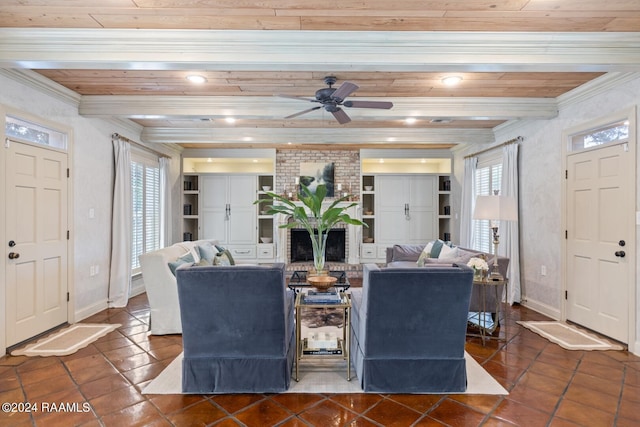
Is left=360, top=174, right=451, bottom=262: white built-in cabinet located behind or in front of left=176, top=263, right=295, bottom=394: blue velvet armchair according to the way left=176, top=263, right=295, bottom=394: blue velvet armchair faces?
in front

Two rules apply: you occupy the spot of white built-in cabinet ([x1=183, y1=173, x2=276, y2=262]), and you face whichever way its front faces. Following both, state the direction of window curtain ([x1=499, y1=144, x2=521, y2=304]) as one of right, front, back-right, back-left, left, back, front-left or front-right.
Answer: front-left

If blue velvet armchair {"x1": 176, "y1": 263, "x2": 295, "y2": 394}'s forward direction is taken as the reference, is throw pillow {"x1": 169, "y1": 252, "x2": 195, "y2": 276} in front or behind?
in front

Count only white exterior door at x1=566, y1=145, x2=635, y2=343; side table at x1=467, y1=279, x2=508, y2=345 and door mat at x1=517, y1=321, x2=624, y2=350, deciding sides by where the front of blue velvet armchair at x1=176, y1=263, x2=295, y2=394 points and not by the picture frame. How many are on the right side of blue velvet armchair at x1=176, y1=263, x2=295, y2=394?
3

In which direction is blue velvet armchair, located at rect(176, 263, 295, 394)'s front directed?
away from the camera

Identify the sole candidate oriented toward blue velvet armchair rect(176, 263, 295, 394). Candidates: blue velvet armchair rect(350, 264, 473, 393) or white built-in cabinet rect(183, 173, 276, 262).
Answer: the white built-in cabinet

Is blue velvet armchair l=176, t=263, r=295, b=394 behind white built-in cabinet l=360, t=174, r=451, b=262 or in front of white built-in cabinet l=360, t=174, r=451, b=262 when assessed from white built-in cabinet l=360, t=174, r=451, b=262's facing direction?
in front

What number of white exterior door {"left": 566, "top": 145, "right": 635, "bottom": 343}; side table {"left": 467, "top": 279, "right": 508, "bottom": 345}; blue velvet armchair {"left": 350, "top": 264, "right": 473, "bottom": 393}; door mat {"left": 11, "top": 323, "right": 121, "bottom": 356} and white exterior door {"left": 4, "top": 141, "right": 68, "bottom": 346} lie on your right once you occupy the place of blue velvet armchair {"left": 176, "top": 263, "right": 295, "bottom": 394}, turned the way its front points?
3

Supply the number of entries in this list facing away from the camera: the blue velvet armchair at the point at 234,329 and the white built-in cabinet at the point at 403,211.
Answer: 1

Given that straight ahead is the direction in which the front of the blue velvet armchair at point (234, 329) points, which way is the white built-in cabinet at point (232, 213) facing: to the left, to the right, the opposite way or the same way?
the opposite way

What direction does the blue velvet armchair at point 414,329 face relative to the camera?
away from the camera

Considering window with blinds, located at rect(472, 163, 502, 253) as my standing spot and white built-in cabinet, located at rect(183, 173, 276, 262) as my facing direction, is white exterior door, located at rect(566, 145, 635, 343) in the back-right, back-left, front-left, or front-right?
back-left

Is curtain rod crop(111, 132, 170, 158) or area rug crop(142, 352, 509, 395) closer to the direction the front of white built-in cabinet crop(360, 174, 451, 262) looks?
the area rug

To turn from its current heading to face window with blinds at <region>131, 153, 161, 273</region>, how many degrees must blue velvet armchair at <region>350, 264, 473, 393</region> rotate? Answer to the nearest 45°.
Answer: approximately 45° to its left

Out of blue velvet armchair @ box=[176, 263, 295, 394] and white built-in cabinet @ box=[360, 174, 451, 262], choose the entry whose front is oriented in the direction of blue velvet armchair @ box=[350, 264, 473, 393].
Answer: the white built-in cabinet
